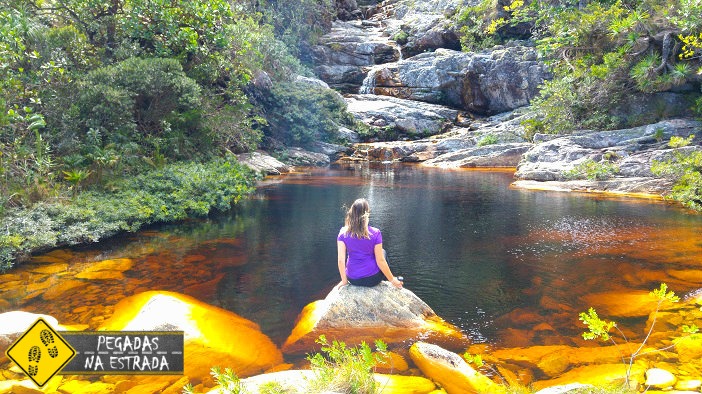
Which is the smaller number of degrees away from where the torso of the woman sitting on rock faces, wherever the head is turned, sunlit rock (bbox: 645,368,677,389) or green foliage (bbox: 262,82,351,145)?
the green foliage

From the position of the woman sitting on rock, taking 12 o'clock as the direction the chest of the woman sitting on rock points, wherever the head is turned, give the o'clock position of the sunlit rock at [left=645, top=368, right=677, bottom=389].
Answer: The sunlit rock is roughly at 4 o'clock from the woman sitting on rock.

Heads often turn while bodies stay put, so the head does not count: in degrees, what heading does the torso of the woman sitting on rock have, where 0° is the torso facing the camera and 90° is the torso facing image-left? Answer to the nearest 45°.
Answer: approximately 180°

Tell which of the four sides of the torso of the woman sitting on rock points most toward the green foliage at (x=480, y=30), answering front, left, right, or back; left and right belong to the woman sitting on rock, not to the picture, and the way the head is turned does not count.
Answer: front

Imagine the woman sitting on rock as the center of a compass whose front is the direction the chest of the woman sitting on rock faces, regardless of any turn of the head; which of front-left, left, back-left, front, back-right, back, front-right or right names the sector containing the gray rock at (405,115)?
front

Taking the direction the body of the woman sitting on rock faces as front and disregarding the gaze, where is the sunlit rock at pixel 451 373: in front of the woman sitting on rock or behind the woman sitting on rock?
behind

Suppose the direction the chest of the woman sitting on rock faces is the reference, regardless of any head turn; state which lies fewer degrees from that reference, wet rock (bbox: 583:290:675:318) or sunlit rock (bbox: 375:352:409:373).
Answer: the wet rock

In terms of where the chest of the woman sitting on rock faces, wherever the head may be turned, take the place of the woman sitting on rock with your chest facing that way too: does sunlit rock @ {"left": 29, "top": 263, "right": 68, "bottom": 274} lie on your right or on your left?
on your left

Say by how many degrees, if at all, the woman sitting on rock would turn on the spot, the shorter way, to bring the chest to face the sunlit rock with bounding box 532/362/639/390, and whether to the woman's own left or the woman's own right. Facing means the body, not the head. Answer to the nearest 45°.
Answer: approximately 135° to the woman's own right

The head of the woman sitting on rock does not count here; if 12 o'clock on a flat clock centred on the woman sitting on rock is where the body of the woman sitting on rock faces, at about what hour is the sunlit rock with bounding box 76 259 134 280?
The sunlit rock is roughly at 10 o'clock from the woman sitting on rock.

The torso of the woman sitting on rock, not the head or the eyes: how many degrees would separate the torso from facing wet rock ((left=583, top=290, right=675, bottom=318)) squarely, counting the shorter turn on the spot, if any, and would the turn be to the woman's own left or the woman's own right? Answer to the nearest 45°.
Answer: approximately 90° to the woman's own right

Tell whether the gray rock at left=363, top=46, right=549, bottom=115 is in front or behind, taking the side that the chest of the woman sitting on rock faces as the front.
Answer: in front

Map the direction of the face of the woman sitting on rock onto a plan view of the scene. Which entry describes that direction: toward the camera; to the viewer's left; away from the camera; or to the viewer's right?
away from the camera

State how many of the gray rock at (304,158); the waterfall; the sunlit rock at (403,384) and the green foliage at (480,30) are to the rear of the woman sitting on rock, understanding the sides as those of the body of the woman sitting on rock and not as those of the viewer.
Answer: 1

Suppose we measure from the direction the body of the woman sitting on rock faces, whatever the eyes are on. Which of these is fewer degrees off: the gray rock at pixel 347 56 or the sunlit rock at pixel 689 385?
the gray rock

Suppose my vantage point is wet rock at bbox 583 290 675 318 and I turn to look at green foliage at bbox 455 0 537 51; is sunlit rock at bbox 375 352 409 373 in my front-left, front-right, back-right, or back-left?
back-left

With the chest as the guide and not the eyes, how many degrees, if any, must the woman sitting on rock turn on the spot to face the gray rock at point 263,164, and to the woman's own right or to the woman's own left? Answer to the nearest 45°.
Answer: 0° — they already face it

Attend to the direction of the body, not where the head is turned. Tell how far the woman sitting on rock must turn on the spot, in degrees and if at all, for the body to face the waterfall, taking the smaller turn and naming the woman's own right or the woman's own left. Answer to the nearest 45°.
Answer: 0° — they already face it

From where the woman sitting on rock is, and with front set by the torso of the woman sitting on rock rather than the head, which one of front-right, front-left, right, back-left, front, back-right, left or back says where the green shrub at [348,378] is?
back
